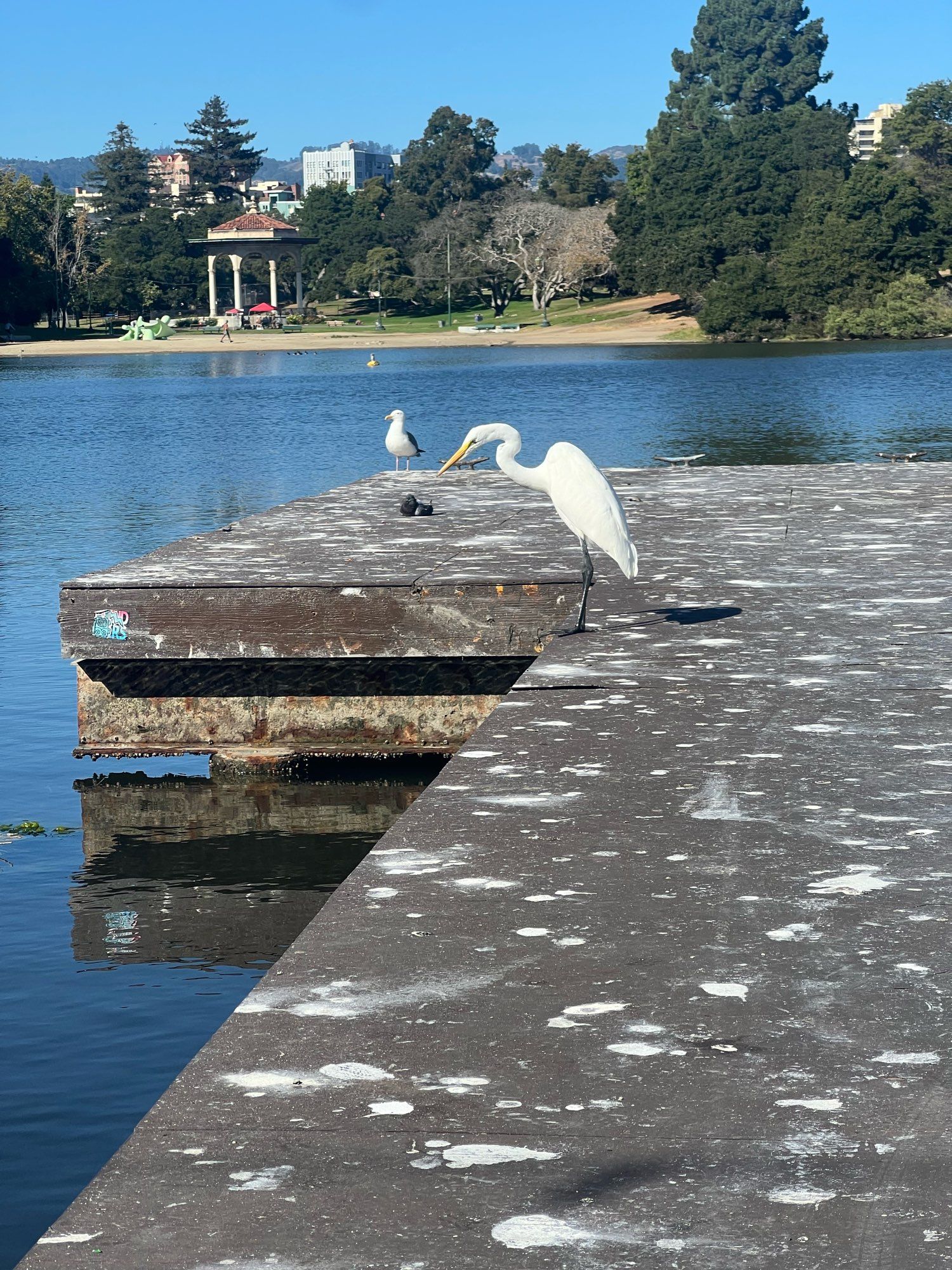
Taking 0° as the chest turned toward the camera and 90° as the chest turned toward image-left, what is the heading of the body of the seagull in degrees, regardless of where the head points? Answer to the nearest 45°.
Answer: approximately 45°
